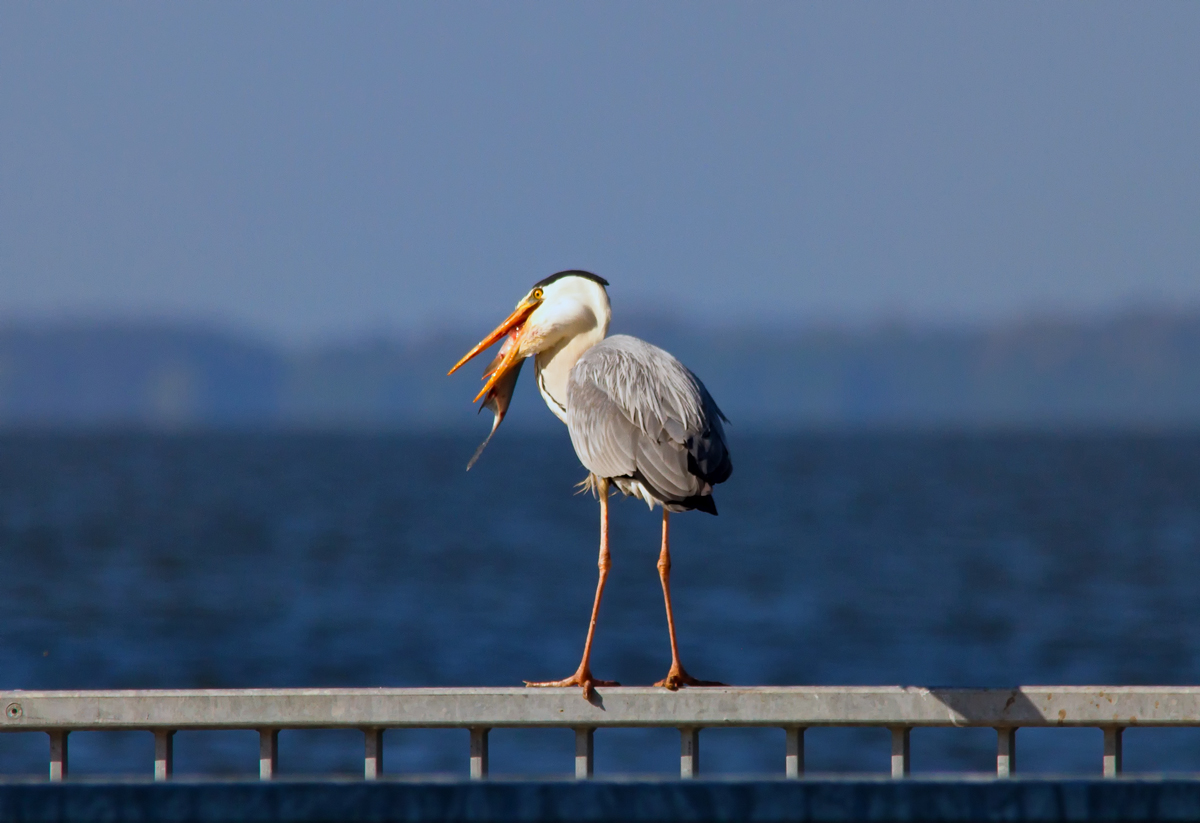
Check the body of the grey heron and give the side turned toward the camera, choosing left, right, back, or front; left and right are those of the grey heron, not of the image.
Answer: left
